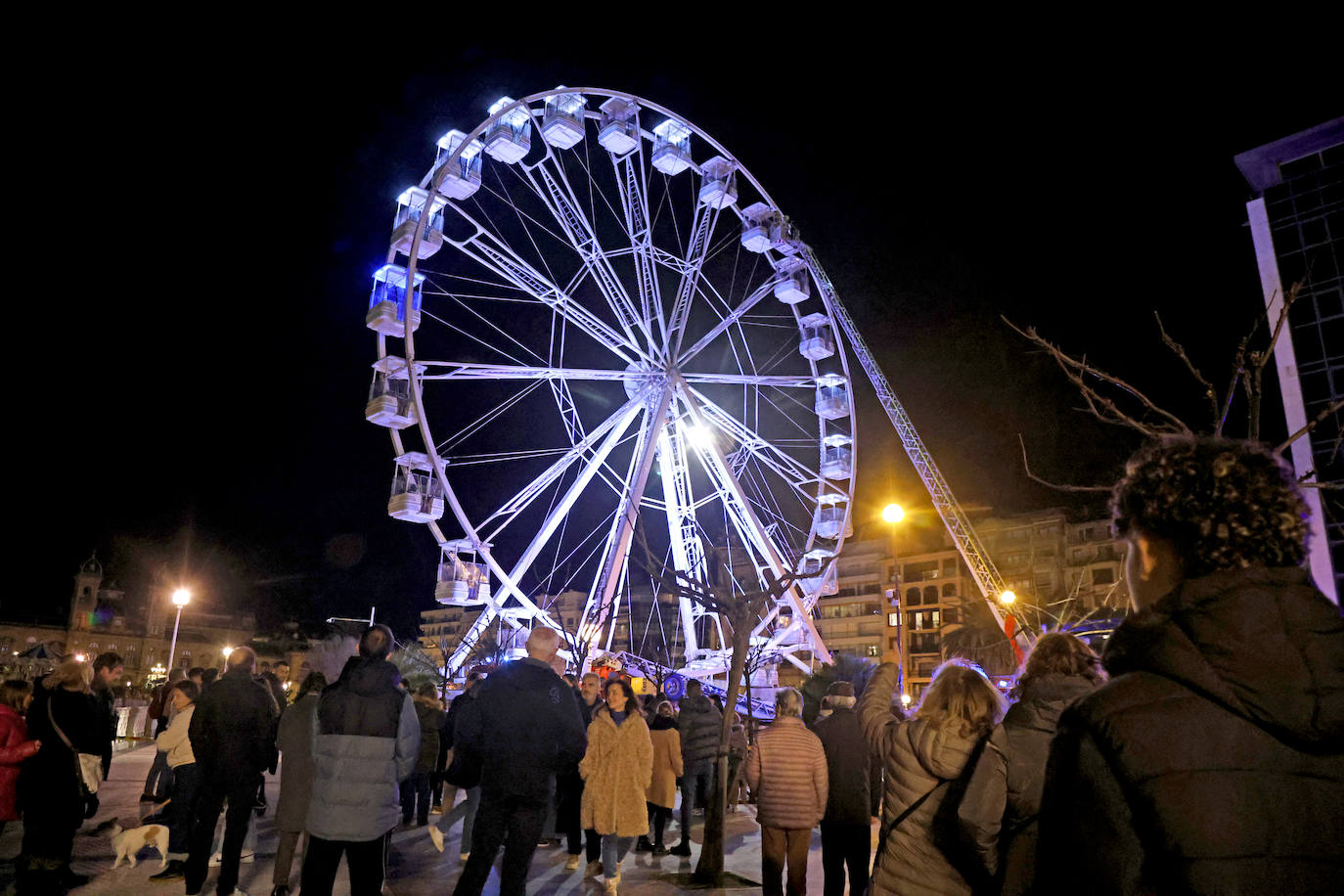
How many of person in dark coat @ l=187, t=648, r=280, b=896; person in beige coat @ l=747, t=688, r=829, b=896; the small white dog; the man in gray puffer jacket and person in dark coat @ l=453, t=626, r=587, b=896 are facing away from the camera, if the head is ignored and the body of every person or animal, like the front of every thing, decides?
4

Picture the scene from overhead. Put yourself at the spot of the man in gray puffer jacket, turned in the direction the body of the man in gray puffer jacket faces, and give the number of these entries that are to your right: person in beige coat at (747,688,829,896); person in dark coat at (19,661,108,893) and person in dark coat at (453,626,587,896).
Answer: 2

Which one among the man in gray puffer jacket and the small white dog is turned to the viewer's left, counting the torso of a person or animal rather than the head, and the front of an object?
the small white dog

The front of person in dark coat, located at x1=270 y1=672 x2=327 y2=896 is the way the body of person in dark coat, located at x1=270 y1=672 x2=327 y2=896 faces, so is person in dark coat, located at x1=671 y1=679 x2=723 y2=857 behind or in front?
in front

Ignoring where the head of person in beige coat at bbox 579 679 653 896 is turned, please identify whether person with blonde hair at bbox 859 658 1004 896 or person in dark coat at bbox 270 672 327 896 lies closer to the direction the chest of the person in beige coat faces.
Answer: the person with blonde hair

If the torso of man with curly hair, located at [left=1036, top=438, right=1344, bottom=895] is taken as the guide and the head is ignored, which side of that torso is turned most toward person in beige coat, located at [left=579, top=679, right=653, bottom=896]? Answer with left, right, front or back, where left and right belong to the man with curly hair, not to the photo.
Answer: front

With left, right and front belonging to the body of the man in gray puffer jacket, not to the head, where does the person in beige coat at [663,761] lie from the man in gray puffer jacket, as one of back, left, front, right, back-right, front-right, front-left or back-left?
front-right

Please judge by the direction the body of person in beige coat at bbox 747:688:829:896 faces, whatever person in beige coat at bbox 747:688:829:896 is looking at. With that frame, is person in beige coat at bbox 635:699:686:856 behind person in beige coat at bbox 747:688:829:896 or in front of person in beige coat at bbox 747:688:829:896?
in front

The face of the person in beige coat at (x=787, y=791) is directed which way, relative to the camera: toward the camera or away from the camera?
away from the camera

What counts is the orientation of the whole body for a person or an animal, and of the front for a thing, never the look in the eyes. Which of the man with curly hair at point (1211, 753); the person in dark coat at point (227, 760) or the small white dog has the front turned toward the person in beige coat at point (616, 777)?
the man with curly hair

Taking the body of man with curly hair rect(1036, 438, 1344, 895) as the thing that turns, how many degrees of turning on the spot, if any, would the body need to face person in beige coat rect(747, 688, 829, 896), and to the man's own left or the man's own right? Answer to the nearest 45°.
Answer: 0° — they already face them

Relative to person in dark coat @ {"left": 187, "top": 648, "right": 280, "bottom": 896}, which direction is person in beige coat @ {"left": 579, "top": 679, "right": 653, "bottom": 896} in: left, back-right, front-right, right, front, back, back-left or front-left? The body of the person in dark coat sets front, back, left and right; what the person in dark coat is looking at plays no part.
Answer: right

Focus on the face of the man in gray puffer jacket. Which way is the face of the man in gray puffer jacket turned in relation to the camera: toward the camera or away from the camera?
away from the camera

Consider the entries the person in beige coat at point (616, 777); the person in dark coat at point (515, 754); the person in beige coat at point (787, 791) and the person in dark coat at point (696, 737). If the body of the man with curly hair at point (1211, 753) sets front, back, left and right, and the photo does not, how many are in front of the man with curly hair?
4

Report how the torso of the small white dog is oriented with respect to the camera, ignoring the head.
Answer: to the viewer's left

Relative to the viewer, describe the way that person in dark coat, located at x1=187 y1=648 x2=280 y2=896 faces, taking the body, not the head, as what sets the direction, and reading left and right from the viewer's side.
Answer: facing away from the viewer

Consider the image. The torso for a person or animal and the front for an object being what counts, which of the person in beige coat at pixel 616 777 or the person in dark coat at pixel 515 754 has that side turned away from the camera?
the person in dark coat

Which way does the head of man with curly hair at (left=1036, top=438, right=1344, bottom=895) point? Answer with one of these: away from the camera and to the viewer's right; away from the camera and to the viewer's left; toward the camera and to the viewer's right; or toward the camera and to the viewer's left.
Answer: away from the camera and to the viewer's left

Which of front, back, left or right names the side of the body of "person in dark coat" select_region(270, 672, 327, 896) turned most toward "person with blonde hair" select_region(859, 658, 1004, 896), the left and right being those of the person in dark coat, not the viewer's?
right

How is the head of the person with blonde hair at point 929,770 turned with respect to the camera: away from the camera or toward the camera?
away from the camera

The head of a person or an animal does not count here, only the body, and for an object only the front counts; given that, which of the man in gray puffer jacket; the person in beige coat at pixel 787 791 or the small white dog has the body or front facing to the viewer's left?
the small white dog

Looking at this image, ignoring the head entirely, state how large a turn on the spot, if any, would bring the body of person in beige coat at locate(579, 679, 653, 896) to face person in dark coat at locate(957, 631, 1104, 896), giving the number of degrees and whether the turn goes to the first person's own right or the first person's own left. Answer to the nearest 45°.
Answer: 0° — they already face them
